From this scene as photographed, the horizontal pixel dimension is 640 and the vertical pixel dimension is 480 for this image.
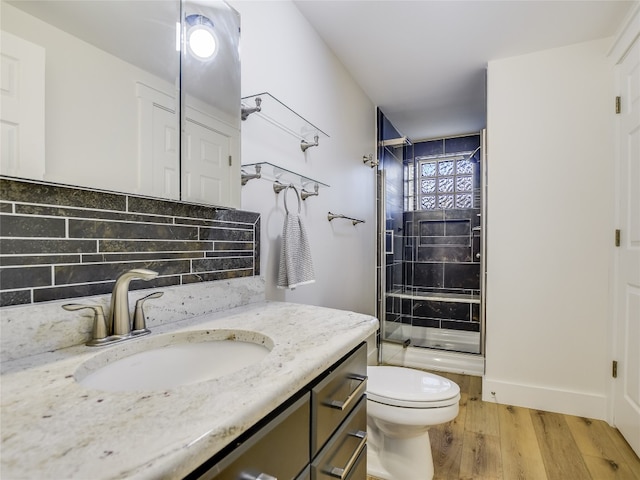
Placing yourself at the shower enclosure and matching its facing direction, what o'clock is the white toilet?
The white toilet is roughly at 12 o'clock from the shower enclosure.

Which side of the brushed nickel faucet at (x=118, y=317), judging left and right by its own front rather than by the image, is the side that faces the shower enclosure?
left

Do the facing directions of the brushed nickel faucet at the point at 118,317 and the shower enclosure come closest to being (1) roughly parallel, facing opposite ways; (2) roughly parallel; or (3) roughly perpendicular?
roughly perpendicular

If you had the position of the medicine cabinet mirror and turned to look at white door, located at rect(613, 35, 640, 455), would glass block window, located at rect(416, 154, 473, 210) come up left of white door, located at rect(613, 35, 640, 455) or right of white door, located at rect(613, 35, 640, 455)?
left

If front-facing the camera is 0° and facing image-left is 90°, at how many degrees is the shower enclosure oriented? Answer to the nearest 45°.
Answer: approximately 0°
